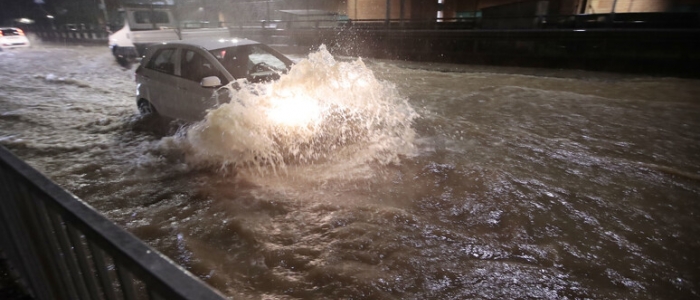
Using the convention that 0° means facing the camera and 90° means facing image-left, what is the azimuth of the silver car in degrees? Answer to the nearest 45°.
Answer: approximately 315°

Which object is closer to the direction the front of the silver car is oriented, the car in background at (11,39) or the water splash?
the water splash

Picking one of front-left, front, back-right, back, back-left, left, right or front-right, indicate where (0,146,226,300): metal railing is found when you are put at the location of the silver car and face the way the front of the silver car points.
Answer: front-right

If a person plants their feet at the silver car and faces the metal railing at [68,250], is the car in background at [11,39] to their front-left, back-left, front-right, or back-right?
back-right

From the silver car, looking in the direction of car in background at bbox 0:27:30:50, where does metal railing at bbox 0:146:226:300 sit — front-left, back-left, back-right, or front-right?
back-left

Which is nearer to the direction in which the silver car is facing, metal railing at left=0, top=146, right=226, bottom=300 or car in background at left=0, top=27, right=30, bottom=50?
the metal railing

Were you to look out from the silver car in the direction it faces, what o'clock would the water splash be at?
The water splash is roughly at 12 o'clock from the silver car.

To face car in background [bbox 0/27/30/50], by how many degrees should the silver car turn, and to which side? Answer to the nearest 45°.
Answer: approximately 180°
